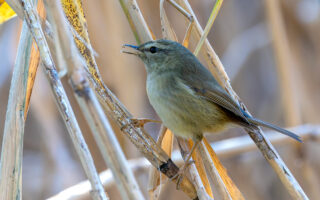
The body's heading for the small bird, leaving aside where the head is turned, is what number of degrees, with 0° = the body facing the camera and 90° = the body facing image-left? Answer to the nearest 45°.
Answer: approximately 90°

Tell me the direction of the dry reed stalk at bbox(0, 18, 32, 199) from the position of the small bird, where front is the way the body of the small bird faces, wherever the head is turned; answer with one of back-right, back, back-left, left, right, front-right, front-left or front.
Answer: front-left

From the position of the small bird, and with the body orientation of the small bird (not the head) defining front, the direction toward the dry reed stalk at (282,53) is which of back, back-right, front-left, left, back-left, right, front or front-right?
back-right
